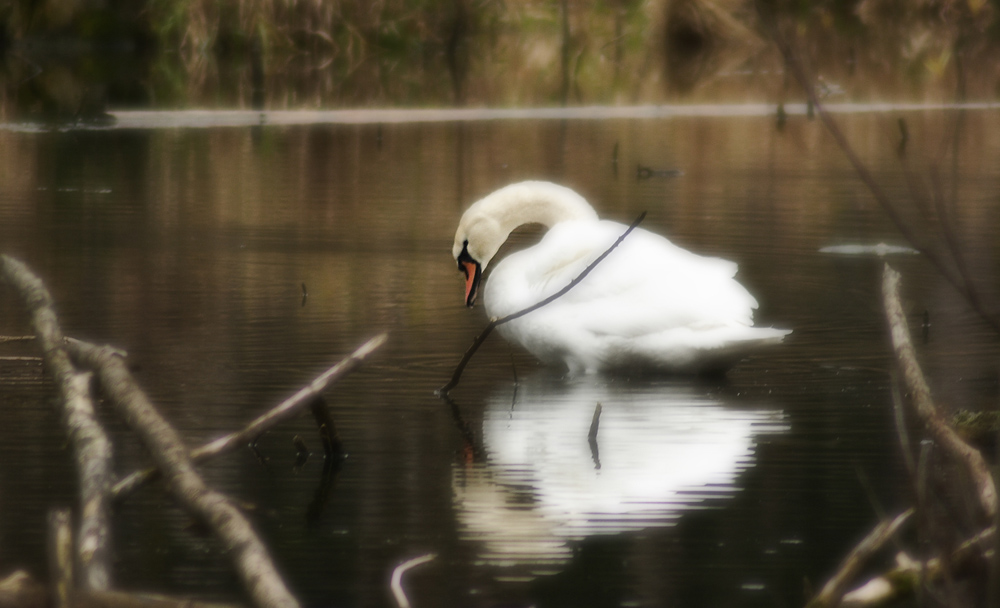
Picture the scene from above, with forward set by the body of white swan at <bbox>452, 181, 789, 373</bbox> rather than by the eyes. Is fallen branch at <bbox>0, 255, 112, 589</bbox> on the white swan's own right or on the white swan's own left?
on the white swan's own left

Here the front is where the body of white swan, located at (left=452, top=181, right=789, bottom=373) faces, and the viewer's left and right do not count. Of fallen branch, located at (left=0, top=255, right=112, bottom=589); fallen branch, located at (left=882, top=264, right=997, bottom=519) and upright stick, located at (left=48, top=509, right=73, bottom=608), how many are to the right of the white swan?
0

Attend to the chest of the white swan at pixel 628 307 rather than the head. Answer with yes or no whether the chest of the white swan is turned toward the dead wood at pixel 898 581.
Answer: no

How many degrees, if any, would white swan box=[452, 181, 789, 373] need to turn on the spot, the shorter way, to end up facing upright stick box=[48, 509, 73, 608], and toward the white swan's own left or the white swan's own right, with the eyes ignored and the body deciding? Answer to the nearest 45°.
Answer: approximately 90° to the white swan's own left

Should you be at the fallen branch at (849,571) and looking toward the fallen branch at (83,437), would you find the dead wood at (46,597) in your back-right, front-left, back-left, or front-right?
front-left

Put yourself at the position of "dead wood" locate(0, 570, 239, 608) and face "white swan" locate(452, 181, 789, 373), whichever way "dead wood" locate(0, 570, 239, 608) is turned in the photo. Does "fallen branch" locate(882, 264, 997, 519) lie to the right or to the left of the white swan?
right

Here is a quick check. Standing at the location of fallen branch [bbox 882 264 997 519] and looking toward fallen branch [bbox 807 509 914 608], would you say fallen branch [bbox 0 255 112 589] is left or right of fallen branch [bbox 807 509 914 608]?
right

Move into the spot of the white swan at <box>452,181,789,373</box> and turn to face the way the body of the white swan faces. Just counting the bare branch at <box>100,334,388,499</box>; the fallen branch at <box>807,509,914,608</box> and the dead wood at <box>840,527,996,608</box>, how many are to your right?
0

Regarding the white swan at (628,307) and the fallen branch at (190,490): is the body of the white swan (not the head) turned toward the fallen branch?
no

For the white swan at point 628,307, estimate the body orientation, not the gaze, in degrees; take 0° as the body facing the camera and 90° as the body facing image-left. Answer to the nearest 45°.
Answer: approximately 90°

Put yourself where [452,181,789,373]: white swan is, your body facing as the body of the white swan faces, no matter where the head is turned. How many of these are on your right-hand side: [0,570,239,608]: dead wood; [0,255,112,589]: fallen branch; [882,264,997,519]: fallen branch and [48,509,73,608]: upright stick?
0

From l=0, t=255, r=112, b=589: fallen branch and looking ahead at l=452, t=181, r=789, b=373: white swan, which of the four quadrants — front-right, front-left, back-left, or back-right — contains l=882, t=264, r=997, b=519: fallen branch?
front-right

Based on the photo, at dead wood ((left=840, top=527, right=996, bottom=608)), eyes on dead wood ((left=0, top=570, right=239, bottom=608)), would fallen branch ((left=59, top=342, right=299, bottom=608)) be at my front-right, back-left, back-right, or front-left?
front-right

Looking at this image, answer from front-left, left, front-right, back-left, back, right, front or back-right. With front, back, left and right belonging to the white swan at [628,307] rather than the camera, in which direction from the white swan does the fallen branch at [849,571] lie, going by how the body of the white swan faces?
left
